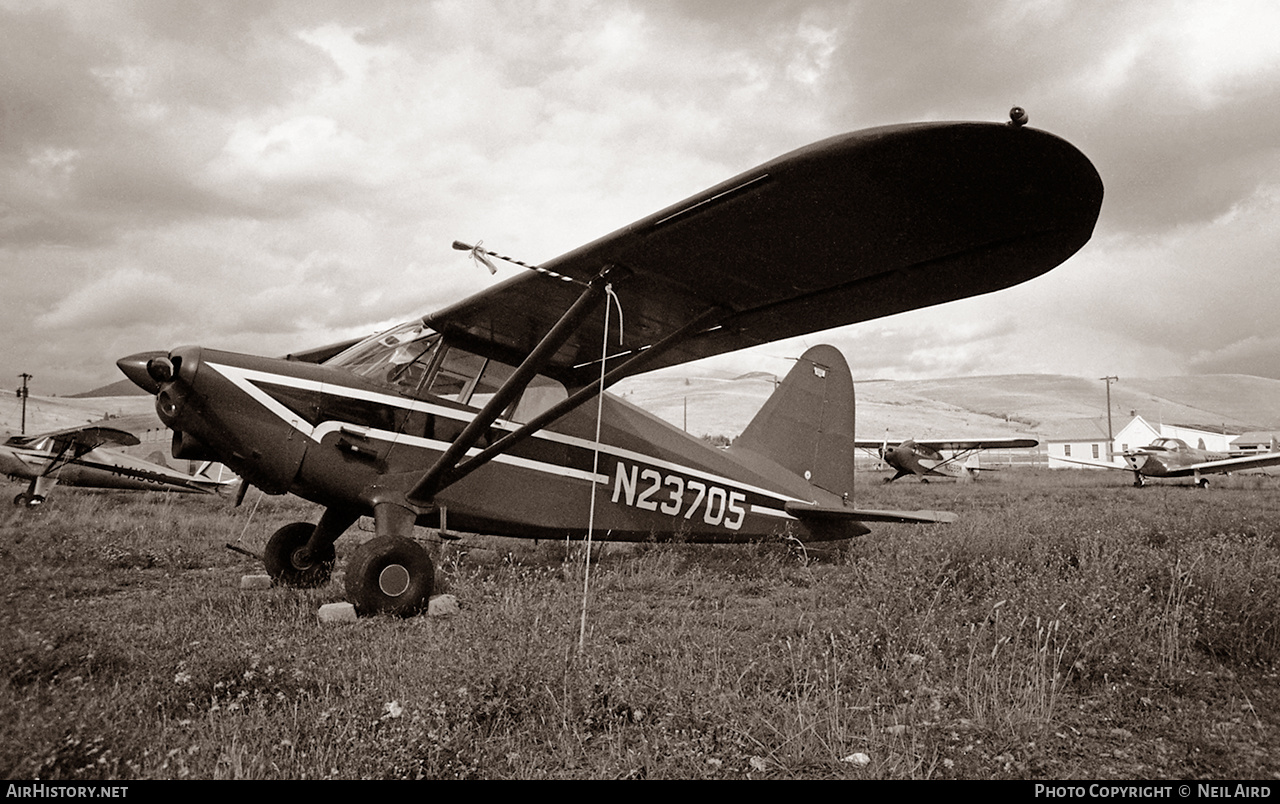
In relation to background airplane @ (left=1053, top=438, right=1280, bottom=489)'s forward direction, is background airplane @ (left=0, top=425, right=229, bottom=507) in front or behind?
in front

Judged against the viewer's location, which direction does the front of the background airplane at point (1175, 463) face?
facing the viewer and to the left of the viewer

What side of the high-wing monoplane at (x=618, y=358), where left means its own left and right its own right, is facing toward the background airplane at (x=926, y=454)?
back

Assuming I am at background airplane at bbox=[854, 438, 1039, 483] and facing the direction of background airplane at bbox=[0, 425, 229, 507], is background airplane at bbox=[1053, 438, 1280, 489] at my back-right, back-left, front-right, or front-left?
back-left

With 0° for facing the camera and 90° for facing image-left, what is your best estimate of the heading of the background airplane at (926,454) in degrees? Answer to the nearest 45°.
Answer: approximately 45°

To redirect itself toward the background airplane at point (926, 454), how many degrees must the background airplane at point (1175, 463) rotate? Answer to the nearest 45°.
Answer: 0° — it already faces it

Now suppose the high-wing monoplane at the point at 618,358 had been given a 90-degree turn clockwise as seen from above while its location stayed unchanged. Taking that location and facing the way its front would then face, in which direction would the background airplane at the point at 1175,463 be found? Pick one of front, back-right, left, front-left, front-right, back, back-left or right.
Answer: right

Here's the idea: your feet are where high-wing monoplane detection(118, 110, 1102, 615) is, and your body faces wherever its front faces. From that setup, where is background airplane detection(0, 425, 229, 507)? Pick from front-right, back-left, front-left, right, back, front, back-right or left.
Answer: right
